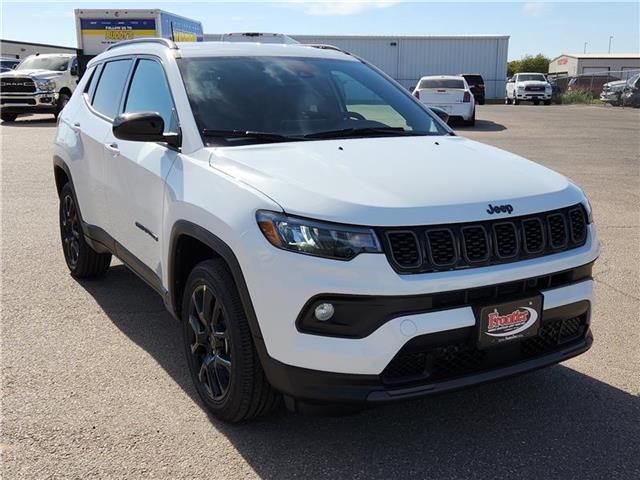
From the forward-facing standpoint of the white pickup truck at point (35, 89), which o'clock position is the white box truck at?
The white box truck is roughly at 8 o'clock from the white pickup truck.

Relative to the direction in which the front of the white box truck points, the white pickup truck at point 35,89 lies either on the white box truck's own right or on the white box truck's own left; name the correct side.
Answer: on the white box truck's own left

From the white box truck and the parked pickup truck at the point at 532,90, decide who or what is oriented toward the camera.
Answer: the parked pickup truck

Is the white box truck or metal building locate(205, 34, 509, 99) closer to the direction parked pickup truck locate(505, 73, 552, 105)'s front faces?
the white box truck

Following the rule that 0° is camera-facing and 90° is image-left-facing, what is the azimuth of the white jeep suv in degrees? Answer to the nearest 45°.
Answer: approximately 315°

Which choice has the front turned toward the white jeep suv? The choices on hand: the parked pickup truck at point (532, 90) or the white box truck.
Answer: the parked pickup truck

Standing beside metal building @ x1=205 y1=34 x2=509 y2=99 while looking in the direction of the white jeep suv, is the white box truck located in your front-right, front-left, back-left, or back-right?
front-right

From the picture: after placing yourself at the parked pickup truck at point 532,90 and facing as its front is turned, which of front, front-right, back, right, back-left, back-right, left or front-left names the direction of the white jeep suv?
front

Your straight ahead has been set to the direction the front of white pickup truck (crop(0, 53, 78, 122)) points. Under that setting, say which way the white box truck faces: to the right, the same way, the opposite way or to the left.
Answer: the opposite way

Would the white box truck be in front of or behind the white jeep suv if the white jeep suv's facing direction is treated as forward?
behind

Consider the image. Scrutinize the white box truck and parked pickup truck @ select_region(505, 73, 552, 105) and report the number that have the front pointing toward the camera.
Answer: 1

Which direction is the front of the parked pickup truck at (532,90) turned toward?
toward the camera

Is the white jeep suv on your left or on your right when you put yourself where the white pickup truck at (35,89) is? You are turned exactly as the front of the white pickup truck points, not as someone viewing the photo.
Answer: on your left

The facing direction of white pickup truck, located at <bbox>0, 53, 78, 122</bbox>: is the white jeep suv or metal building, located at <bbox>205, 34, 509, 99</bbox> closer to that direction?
the white jeep suv
